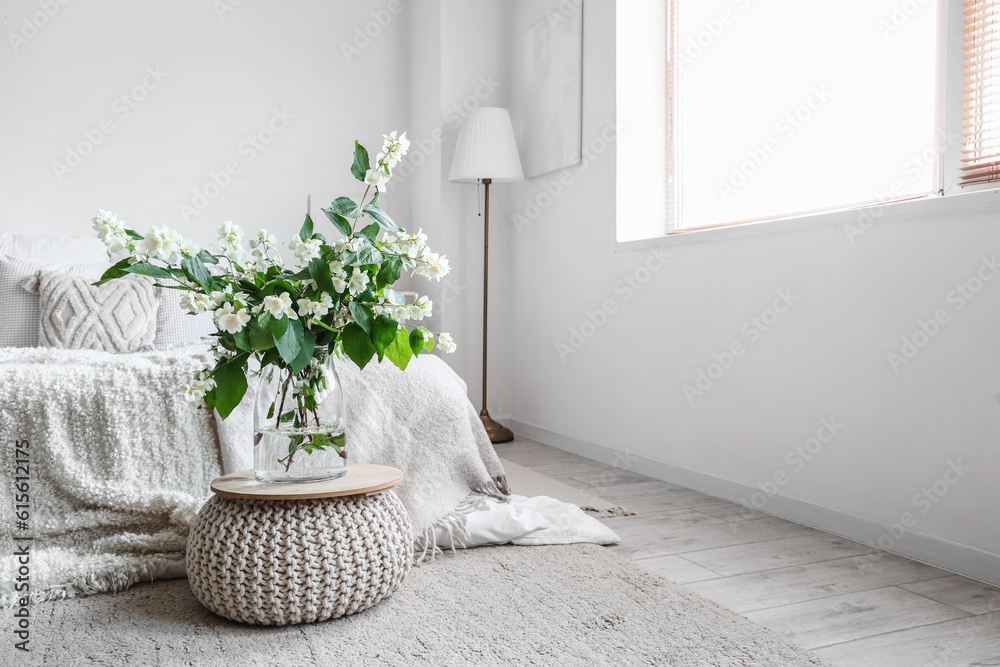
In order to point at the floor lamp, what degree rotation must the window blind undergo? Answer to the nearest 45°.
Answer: approximately 90° to its right

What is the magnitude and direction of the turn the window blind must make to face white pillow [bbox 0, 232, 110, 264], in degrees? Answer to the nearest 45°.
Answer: approximately 45° to its right

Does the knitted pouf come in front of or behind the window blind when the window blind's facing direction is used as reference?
in front

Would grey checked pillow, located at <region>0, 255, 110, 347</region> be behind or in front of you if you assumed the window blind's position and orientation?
in front

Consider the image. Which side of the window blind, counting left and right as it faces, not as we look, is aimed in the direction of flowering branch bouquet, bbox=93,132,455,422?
front
